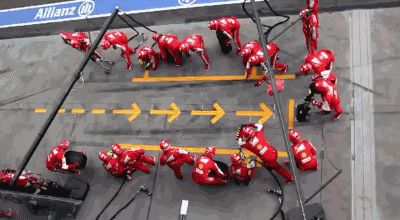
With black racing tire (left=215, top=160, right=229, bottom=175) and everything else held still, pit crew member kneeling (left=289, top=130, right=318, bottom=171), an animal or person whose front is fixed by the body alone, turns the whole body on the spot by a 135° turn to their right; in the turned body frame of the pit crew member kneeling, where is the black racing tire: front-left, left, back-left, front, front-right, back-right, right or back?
back

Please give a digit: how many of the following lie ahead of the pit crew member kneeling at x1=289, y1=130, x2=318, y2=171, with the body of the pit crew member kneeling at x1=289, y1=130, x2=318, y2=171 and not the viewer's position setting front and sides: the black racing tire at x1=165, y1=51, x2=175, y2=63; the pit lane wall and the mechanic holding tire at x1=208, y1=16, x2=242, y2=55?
3

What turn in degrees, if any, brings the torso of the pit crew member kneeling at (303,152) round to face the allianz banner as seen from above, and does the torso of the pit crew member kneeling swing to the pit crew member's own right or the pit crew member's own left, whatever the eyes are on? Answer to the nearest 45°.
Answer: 0° — they already face it

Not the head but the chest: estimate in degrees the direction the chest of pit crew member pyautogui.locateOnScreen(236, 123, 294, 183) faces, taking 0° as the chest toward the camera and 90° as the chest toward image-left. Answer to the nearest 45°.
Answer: approximately 135°

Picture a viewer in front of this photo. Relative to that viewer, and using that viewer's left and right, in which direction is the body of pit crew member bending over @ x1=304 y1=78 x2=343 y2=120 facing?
facing to the left of the viewer

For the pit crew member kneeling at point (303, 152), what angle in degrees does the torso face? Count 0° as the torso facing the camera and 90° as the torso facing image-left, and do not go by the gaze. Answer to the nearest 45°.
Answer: approximately 135°

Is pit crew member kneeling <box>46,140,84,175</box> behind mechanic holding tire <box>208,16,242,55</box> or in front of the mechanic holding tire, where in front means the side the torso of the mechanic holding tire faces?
in front

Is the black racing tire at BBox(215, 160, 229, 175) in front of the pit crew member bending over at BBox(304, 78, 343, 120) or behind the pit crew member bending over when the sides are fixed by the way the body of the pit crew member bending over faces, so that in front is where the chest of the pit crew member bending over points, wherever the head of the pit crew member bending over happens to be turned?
in front

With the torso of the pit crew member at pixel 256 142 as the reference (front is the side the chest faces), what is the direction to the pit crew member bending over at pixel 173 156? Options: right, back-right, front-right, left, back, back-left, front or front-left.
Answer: front-left

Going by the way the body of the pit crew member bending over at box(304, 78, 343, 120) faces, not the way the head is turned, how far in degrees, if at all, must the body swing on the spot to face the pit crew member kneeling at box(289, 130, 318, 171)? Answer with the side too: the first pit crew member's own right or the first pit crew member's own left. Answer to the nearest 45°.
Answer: approximately 90° to the first pit crew member's own left

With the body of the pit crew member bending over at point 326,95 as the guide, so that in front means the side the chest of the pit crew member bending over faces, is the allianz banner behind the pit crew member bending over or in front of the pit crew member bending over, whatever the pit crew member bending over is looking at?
in front
